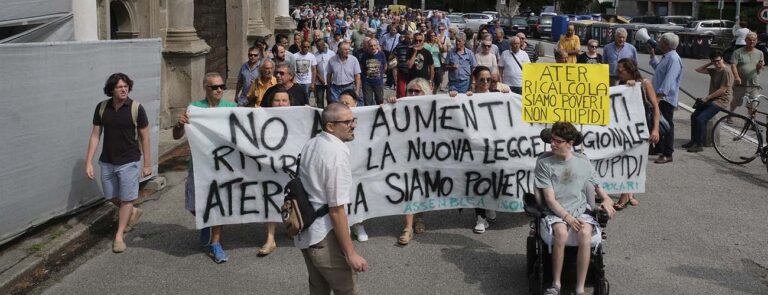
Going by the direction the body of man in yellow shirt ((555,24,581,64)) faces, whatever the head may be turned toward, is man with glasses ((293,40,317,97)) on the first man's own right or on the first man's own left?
on the first man's own right

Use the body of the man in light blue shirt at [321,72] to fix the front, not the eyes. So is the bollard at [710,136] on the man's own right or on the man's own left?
on the man's own left

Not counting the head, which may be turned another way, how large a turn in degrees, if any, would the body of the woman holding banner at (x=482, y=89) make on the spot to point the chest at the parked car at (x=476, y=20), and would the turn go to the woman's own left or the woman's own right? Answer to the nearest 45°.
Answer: approximately 180°

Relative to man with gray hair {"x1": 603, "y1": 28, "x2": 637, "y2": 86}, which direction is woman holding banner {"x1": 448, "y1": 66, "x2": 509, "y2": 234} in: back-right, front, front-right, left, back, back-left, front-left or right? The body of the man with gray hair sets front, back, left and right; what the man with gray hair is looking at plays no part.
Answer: front

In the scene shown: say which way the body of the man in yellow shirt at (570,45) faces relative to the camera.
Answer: toward the camera

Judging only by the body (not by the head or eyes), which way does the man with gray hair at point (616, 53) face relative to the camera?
toward the camera

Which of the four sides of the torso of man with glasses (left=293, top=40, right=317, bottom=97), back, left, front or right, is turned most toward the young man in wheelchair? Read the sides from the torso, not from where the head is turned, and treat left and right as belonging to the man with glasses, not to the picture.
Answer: front

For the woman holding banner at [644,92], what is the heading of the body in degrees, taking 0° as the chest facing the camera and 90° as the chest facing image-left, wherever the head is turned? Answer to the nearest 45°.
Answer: approximately 45°

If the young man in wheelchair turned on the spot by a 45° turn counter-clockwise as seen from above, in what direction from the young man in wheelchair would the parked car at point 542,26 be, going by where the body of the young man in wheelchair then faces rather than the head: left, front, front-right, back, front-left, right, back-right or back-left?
back-left

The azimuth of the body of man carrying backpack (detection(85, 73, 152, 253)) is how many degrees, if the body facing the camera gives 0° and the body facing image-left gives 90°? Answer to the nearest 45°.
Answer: approximately 0°

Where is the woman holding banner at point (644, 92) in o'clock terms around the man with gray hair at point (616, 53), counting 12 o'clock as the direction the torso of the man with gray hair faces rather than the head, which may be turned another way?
The woman holding banner is roughly at 12 o'clock from the man with gray hair.

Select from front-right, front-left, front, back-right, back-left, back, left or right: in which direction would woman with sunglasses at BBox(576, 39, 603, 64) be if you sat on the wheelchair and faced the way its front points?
back

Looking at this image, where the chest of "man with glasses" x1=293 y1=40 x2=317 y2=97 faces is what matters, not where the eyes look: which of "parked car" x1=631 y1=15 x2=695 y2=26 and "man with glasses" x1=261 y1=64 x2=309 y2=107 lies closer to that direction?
the man with glasses

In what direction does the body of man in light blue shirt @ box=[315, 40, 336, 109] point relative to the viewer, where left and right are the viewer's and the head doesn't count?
facing the viewer

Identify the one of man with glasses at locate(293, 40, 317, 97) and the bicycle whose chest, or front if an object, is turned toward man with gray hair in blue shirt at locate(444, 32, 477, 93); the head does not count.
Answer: the bicycle
